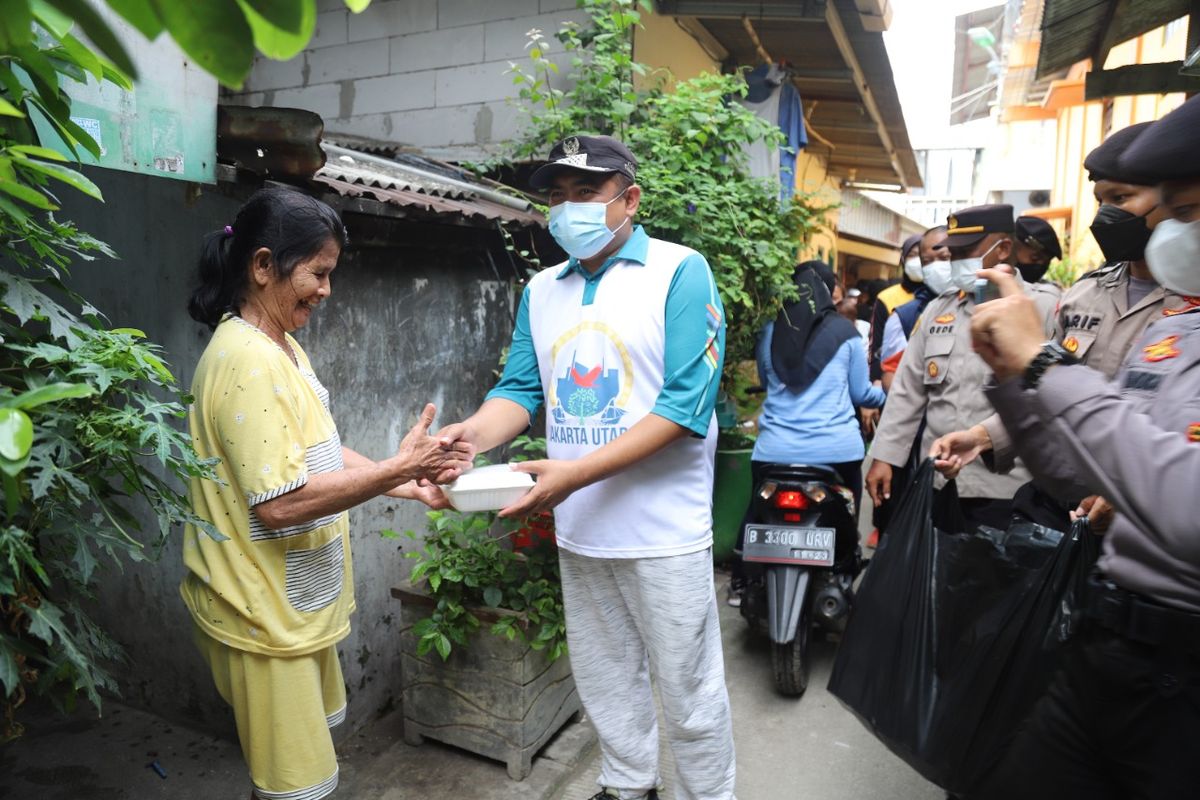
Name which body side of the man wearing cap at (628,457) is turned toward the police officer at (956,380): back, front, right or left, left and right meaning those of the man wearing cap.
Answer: back

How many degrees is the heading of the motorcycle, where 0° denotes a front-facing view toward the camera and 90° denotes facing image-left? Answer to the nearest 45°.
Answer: approximately 180°

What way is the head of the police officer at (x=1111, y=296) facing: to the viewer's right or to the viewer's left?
to the viewer's left

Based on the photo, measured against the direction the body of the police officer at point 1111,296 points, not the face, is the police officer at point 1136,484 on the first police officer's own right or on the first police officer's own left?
on the first police officer's own left

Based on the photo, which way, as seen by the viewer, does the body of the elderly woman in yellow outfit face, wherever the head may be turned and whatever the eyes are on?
to the viewer's right

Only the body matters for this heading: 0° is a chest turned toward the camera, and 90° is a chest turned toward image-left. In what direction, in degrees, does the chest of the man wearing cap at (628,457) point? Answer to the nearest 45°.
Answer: approximately 45°

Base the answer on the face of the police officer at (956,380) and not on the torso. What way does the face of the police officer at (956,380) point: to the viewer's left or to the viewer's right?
to the viewer's left

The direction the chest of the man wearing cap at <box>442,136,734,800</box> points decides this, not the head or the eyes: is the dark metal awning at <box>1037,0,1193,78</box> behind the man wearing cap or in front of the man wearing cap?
behind

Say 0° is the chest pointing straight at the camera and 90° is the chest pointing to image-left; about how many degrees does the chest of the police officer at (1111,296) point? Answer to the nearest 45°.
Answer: approximately 45°

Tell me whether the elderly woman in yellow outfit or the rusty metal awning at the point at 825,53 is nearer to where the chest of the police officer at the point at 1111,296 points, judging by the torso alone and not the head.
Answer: the elderly woman in yellow outfit

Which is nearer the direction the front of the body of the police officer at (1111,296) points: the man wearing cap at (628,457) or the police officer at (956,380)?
the man wearing cap
